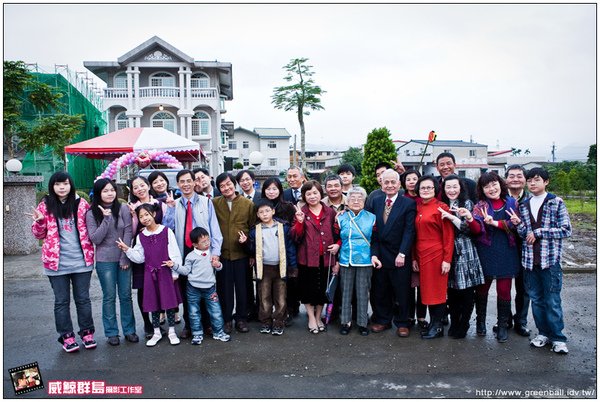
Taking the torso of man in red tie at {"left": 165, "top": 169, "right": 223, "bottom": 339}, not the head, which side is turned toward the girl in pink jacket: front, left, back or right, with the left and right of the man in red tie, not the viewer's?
right

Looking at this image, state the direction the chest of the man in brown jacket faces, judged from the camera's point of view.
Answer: toward the camera

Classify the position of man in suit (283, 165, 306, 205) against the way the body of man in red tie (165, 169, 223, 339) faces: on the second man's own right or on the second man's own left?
on the second man's own left

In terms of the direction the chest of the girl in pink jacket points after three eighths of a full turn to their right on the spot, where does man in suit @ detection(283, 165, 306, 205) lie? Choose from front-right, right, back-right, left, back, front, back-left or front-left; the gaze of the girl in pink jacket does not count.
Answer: back-right

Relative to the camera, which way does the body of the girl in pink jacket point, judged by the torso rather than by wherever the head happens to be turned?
toward the camera

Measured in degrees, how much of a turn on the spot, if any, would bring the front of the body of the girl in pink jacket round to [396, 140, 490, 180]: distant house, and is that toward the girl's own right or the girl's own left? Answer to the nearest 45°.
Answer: approximately 135° to the girl's own left

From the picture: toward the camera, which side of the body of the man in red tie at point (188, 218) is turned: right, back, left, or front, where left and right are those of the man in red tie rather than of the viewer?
front

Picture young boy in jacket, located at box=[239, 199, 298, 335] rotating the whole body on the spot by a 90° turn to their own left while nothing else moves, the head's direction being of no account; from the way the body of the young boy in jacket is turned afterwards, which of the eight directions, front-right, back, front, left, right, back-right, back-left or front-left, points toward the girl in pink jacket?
back

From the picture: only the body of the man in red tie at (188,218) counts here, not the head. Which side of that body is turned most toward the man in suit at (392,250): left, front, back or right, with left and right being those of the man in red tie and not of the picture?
left
